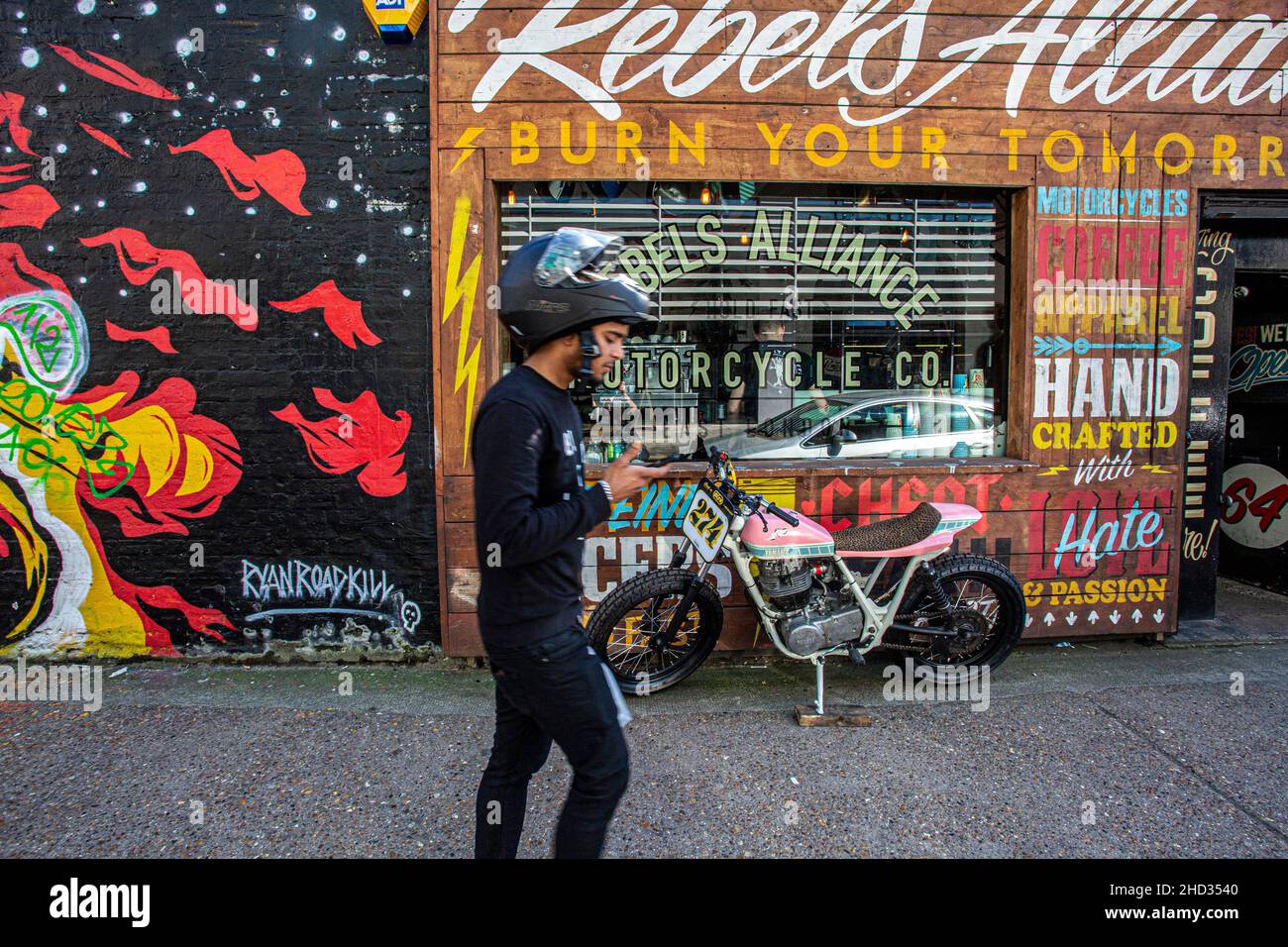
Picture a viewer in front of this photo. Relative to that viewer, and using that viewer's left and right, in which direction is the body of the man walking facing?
facing to the right of the viewer

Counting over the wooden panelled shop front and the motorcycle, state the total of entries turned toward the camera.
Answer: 1

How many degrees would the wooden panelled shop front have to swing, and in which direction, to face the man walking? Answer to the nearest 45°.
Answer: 0° — it already faces them

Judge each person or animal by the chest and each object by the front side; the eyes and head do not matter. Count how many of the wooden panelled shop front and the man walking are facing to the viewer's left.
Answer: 0

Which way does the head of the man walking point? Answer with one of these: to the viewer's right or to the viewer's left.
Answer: to the viewer's right

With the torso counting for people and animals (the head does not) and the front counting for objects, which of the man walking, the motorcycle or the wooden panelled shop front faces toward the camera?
the wooden panelled shop front

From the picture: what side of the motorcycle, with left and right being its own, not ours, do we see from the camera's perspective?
left

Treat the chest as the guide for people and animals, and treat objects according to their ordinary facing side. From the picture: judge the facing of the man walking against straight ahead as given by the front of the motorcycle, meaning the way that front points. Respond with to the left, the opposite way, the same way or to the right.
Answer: the opposite way

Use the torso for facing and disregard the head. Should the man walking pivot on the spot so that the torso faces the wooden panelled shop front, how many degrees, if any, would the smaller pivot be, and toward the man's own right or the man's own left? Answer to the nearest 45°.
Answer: approximately 45° to the man's own left

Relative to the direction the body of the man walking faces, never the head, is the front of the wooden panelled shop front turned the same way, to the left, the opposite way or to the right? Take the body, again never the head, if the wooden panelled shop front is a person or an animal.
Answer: to the right

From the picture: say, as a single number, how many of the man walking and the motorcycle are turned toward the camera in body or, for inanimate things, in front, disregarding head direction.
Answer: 0

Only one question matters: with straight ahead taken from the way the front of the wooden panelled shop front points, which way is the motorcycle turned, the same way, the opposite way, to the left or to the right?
to the right

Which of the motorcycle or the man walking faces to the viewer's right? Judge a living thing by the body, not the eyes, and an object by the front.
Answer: the man walking
